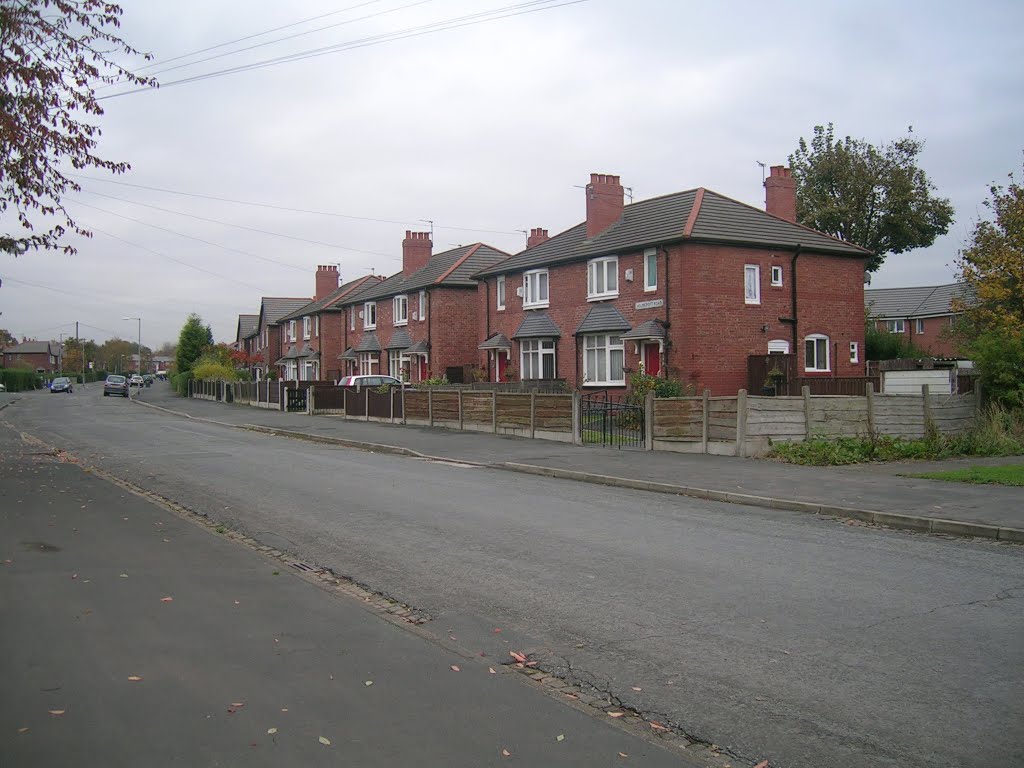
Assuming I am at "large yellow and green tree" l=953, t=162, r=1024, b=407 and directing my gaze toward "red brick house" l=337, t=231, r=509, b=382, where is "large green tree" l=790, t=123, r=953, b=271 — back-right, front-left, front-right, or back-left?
front-right

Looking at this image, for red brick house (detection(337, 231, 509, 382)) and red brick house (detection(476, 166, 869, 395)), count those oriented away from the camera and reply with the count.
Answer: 0

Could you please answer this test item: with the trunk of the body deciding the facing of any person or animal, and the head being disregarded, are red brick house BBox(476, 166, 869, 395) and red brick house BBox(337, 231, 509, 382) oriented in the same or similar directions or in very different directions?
same or similar directions

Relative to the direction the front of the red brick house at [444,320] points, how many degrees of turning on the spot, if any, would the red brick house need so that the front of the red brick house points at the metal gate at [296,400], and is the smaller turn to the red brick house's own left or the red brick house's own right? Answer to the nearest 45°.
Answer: approximately 45° to the red brick house's own right

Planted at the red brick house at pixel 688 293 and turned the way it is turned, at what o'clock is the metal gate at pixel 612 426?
The metal gate is roughly at 11 o'clock from the red brick house.

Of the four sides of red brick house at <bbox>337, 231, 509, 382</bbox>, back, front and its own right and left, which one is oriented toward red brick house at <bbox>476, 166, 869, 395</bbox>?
left

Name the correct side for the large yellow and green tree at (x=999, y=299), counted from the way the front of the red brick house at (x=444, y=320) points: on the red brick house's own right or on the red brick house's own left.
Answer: on the red brick house's own left

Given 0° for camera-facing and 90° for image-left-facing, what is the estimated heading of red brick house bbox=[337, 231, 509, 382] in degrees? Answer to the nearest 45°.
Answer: approximately 45°

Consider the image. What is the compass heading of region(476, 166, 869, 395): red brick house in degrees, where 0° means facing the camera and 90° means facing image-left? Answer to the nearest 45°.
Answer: approximately 45°

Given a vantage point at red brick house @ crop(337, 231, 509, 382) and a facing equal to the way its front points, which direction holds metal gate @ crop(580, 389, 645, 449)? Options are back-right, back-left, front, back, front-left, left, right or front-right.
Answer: front-left
